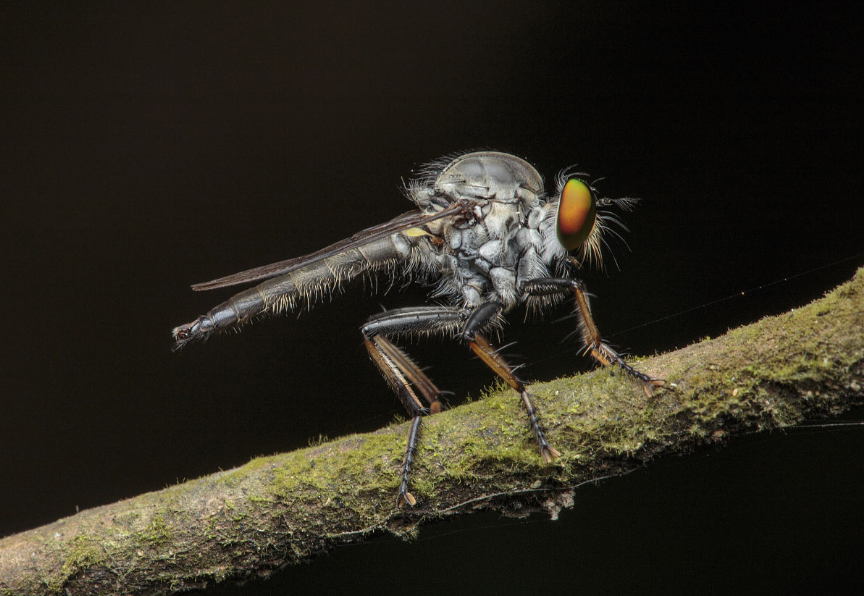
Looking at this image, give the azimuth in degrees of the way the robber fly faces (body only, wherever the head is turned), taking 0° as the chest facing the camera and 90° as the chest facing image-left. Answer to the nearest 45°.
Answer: approximately 270°
